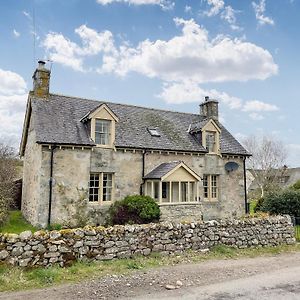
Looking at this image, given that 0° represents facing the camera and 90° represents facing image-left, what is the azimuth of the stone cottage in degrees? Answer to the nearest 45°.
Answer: approximately 315°

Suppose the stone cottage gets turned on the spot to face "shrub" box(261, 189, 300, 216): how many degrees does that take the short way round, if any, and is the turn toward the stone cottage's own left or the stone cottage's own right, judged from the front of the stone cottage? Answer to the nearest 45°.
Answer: approximately 45° to the stone cottage's own left
